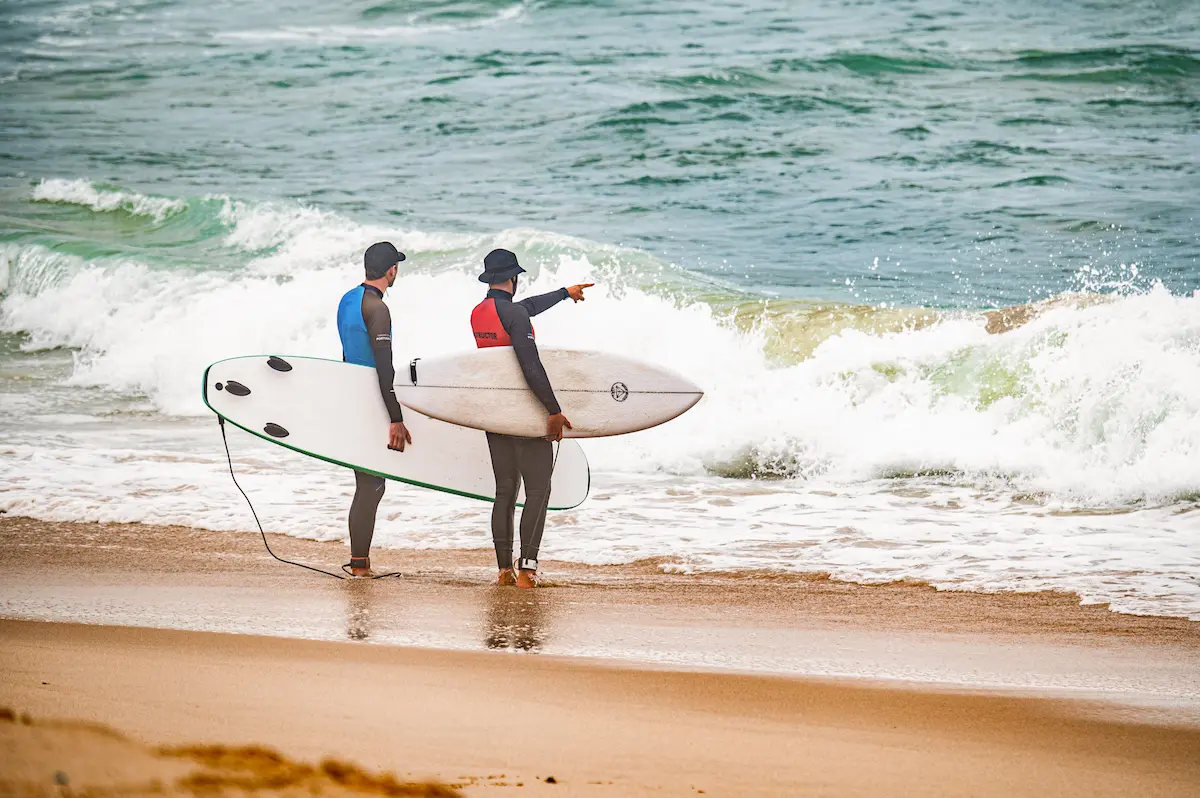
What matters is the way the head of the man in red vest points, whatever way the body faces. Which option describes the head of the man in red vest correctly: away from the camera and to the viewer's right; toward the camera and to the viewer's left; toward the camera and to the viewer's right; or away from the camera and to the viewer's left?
away from the camera and to the viewer's right

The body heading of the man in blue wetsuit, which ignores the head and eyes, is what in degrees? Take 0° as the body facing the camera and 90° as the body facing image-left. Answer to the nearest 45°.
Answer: approximately 225°

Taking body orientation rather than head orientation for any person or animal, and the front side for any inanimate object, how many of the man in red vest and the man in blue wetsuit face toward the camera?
0

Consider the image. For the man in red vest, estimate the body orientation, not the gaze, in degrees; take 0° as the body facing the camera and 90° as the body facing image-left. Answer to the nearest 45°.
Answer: approximately 225°
